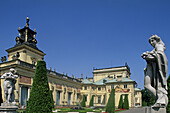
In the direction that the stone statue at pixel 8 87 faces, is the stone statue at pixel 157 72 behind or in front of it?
in front

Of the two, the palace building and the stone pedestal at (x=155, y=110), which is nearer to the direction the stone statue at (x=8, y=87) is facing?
the stone pedestal

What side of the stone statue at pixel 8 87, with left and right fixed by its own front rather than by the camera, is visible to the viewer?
front

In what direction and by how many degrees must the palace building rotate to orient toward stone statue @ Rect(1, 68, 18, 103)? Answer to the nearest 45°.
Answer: approximately 45° to its right

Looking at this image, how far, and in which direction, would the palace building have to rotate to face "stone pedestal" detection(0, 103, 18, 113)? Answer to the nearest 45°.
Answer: approximately 45° to its right

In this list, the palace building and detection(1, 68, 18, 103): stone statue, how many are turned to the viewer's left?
0

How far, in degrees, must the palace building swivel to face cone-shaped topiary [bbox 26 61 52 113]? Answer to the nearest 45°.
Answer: approximately 45° to its right

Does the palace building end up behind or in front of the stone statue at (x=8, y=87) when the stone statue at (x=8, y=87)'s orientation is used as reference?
behind
